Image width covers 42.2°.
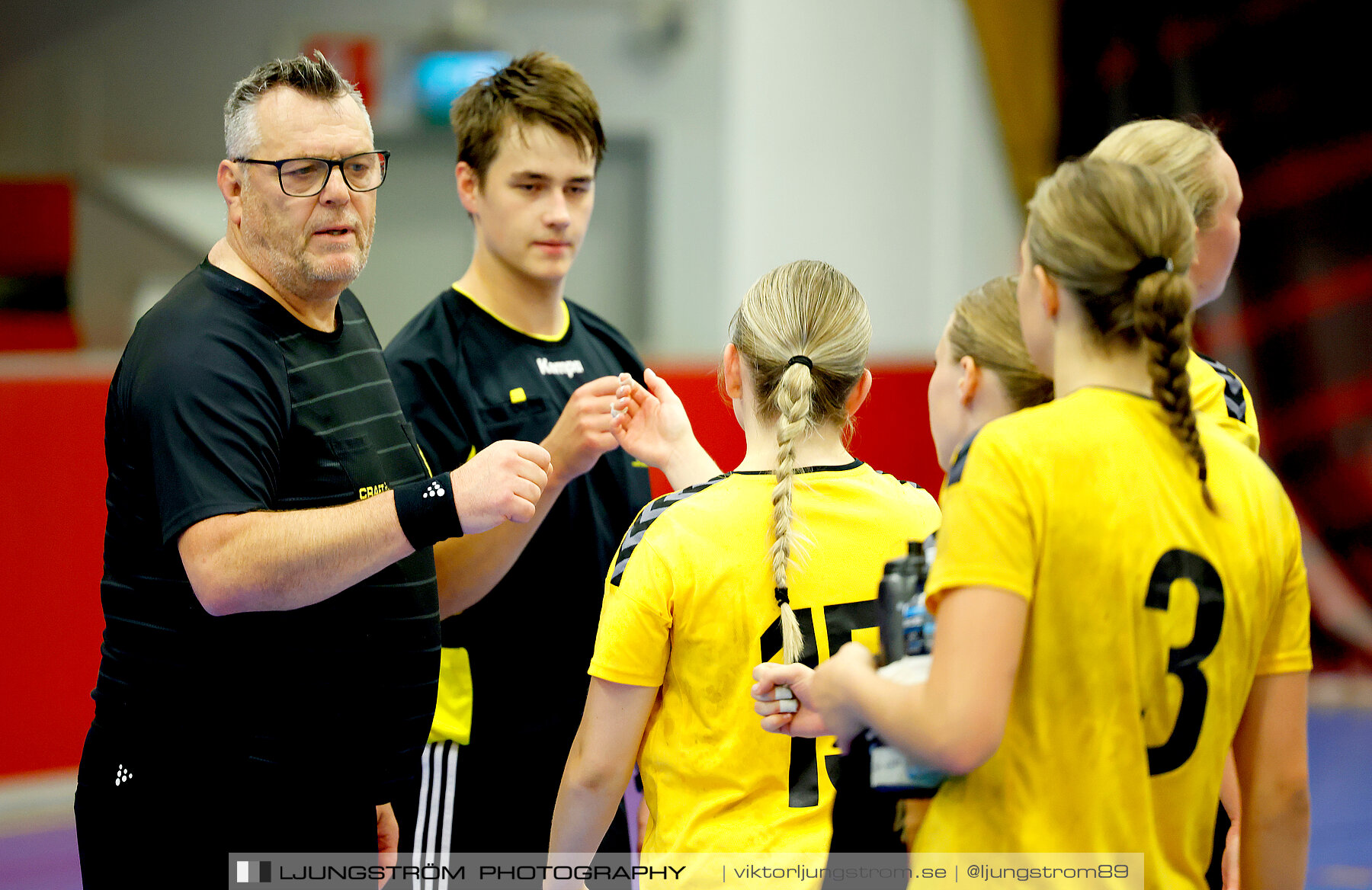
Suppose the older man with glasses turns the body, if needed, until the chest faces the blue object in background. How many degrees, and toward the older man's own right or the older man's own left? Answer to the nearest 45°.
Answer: approximately 135° to the older man's own left

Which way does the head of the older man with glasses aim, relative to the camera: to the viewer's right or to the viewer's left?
to the viewer's right

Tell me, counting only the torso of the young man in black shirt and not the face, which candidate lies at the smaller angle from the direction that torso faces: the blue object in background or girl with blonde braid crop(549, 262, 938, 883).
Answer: the girl with blonde braid

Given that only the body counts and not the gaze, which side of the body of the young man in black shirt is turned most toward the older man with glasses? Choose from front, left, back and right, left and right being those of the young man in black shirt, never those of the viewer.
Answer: right

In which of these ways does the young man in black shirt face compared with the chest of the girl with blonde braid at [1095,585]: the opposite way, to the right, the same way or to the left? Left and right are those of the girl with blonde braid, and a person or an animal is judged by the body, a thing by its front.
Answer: the opposite way

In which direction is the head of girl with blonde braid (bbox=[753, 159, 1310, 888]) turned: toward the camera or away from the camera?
away from the camera

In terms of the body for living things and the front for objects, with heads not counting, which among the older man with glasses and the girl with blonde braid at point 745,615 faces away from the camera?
the girl with blonde braid

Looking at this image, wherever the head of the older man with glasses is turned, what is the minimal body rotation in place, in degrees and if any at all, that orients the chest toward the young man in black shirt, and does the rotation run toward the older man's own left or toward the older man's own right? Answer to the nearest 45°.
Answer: approximately 90° to the older man's own left

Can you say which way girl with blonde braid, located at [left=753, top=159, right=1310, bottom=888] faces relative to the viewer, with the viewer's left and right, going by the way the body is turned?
facing away from the viewer and to the left of the viewer

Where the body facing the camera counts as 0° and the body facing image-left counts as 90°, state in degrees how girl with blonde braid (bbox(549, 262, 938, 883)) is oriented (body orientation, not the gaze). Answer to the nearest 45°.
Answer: approximately 180°

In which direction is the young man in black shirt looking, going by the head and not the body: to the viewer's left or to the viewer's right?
to the viewer's right

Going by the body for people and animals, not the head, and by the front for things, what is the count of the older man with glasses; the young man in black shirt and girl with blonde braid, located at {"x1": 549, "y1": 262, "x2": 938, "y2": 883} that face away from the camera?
1

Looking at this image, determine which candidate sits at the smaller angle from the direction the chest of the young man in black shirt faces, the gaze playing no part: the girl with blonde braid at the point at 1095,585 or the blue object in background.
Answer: the girl with blonde braid

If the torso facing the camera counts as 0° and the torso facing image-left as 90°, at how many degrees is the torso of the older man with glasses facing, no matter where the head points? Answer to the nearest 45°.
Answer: approximately 315°
